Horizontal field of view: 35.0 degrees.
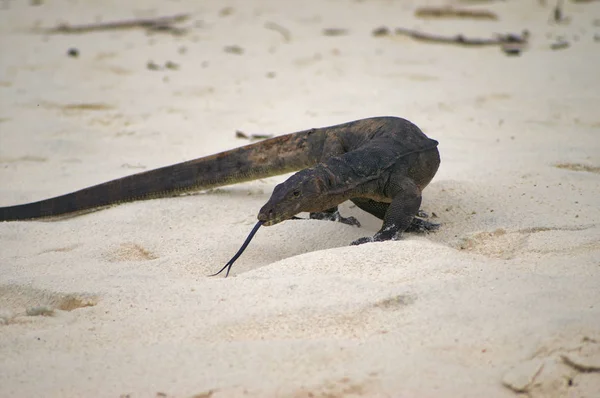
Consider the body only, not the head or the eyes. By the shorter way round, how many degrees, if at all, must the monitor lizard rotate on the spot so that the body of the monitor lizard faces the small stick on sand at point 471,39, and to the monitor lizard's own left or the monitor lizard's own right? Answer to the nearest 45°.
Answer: approximately 180°

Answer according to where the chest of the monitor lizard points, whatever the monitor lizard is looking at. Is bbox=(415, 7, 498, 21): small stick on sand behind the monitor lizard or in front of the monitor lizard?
behind

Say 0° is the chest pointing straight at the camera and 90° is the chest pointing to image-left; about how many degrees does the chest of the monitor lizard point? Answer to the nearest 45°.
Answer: approximately 45°

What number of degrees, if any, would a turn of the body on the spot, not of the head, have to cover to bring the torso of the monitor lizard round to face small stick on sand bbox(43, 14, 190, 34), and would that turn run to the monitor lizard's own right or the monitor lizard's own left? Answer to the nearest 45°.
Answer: approximately 135° to the monitor lizard's own right
